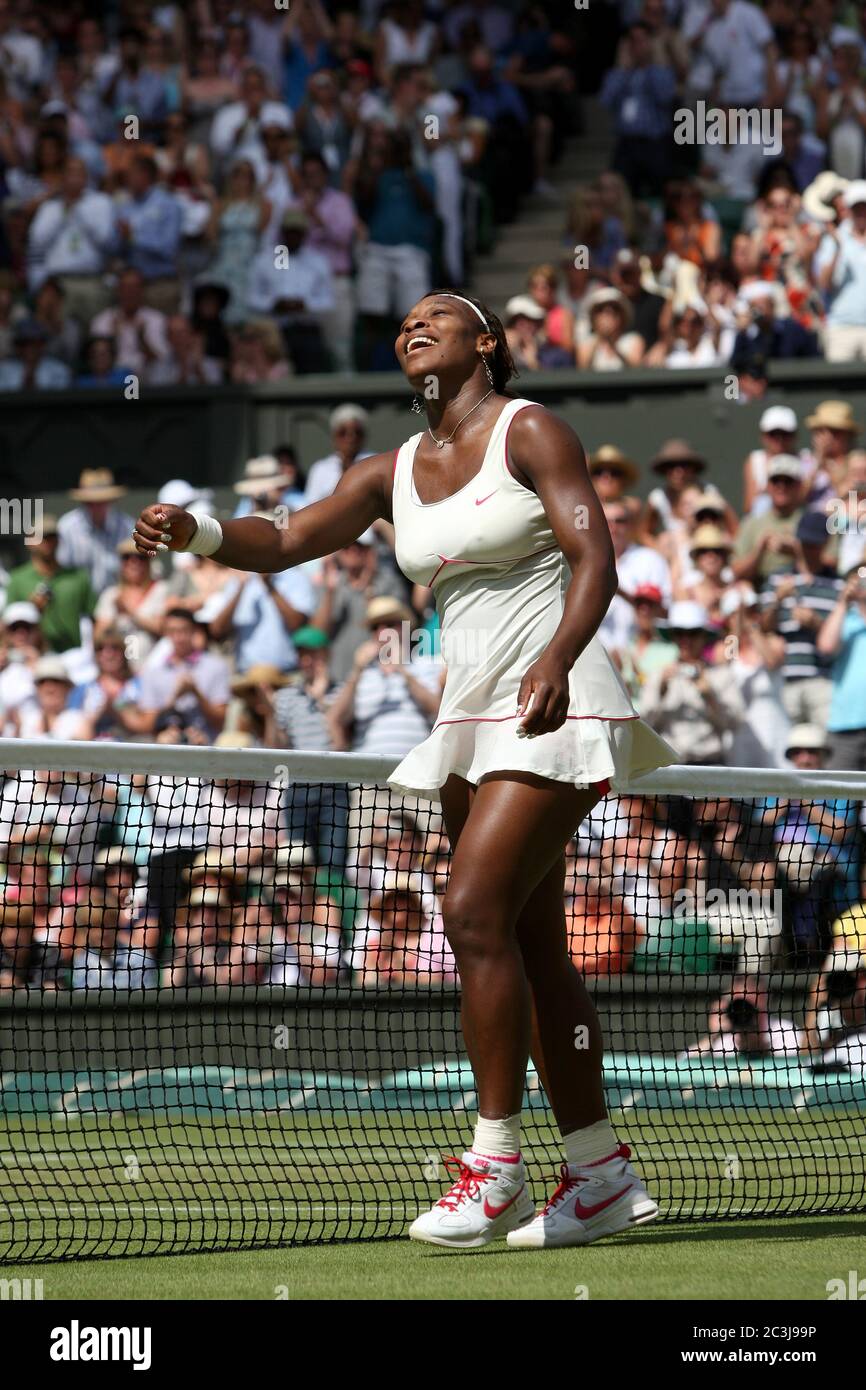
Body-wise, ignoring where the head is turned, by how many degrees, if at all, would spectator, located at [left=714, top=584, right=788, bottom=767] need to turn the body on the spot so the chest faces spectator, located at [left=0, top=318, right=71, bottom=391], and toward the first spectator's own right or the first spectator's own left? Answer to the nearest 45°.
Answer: approximately 90° to the first spectator's own right

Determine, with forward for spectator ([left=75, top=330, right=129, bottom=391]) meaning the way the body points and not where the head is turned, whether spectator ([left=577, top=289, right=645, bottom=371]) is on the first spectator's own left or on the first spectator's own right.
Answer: on the first spectator's own left

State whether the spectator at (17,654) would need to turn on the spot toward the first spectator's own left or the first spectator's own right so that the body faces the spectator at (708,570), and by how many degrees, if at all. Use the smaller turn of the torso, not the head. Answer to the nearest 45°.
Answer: approximately 45° to the first spectator's own left

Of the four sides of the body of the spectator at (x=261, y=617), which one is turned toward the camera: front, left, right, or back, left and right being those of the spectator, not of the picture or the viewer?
front

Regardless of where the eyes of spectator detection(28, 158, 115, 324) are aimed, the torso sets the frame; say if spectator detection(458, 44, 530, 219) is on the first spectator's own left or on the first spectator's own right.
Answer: on the first spectator's own left

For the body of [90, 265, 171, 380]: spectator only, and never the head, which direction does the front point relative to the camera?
toward the camera

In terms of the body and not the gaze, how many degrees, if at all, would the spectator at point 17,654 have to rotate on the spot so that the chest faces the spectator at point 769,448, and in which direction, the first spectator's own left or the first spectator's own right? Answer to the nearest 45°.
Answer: approximately 90° to the first spectator's own left

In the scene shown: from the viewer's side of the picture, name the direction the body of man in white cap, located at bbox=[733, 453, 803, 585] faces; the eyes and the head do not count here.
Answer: toward the camera
